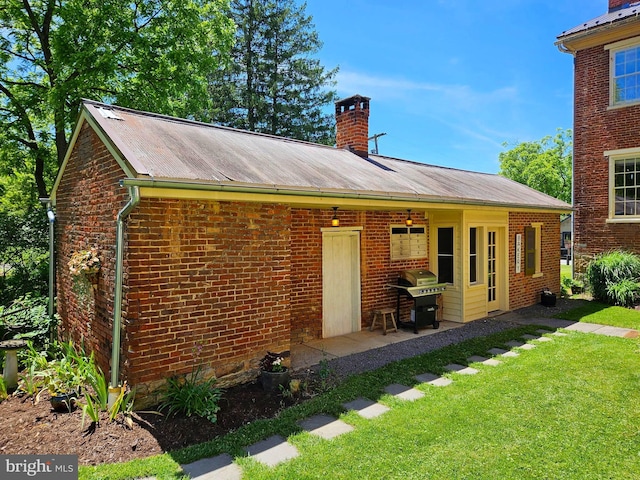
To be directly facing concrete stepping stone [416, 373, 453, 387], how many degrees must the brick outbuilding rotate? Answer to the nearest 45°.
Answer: approximately 45° to its left

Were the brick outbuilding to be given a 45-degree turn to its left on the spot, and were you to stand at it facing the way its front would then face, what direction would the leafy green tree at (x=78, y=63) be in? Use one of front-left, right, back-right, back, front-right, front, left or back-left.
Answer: back-left

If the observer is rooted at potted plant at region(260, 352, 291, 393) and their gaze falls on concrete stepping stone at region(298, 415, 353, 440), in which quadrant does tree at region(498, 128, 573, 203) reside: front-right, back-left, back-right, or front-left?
back-left

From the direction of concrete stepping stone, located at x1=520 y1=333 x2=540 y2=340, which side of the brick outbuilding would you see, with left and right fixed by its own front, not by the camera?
front

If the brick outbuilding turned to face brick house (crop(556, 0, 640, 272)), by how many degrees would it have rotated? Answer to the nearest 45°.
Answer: approximately 90° to its left

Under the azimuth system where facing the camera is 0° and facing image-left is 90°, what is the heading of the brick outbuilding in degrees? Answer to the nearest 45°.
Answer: approximately 315°

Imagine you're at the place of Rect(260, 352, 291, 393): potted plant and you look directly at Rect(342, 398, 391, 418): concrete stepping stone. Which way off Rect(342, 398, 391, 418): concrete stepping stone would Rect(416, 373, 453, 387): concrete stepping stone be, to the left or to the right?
left

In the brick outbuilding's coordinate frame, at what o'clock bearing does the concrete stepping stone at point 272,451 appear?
The concrete stepping stone is roughly at 1 o'clock from the brick outbuilding.
